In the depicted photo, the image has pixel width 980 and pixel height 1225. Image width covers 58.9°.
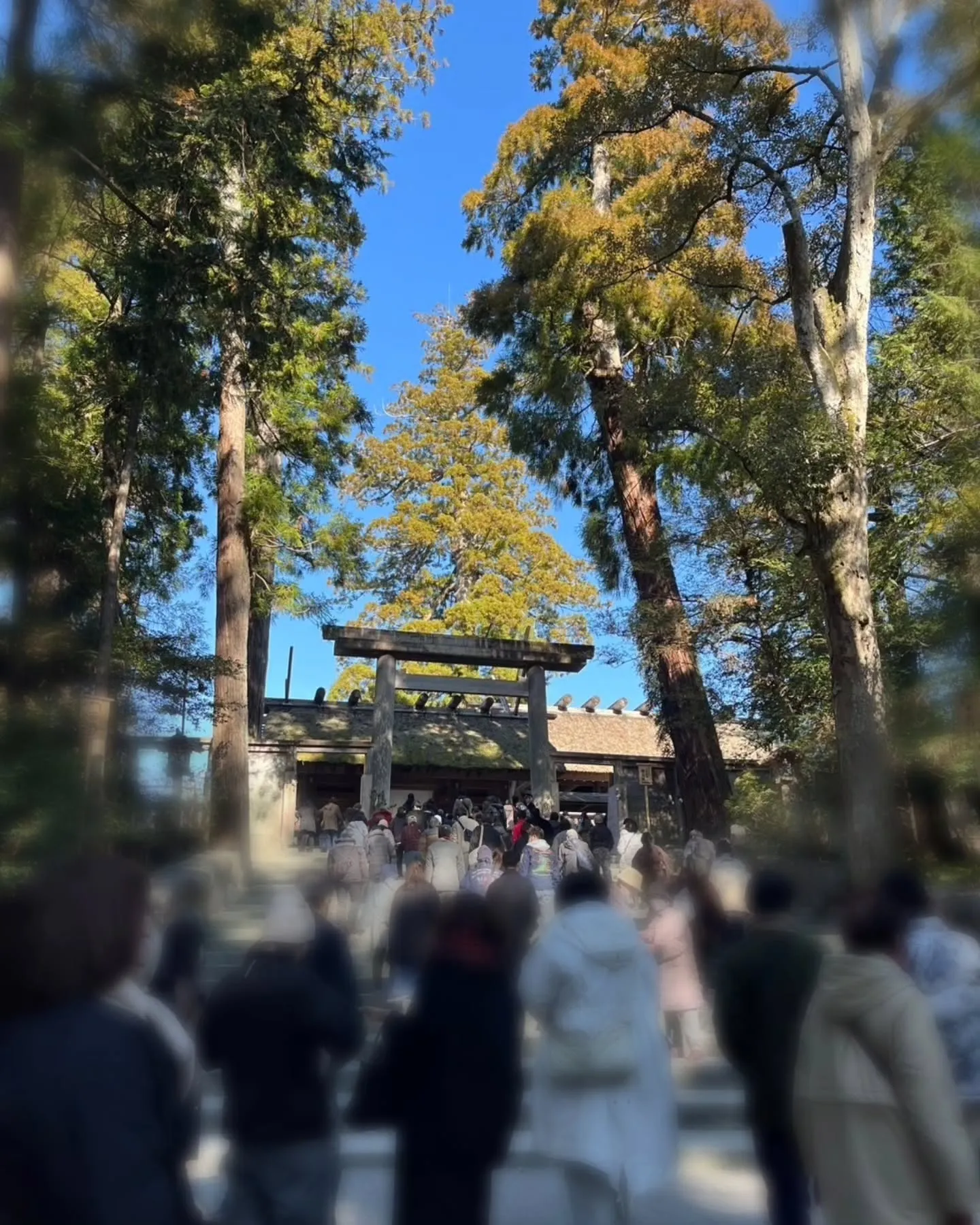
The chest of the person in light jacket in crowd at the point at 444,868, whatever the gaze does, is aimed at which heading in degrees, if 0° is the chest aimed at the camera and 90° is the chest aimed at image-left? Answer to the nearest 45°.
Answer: approximately 180°

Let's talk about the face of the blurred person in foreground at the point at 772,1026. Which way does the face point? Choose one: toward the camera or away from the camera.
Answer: away from the camera

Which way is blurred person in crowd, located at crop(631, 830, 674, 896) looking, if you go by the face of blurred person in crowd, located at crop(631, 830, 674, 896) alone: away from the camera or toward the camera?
away from the camera

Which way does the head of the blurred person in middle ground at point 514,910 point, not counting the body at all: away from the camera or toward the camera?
away from the camera

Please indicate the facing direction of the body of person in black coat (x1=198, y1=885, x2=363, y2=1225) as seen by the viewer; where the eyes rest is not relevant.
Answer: away from the camera

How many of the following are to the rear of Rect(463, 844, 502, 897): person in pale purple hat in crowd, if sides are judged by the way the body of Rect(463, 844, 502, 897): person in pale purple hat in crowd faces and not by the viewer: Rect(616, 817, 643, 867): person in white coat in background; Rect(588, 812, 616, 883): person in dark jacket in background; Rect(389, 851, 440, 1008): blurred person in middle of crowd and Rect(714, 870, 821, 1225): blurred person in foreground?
2

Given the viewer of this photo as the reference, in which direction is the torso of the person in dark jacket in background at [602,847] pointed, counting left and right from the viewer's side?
facing away from the viewer

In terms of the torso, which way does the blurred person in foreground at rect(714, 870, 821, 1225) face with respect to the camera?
away from the camera

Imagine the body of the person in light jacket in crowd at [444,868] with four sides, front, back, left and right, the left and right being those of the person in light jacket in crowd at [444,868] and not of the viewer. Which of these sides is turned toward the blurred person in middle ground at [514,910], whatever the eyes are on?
back

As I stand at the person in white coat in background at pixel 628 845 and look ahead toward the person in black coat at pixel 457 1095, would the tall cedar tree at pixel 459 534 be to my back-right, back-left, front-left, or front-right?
back-right

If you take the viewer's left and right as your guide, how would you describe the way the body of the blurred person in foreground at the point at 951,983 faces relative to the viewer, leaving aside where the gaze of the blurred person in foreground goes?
facing away from the viewer and to the left of the viewer

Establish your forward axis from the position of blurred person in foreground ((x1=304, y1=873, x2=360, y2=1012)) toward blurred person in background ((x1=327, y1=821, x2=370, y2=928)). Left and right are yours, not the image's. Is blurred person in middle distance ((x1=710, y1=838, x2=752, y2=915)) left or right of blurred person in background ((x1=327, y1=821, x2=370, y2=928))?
right

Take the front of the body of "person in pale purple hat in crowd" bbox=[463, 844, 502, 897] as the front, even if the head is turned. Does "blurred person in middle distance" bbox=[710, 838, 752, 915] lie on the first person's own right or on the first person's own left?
on the first person's own right

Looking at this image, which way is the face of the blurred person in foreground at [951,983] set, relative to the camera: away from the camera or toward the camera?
away from the camera

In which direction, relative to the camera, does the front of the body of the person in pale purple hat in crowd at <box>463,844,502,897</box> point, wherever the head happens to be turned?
away from the camera
